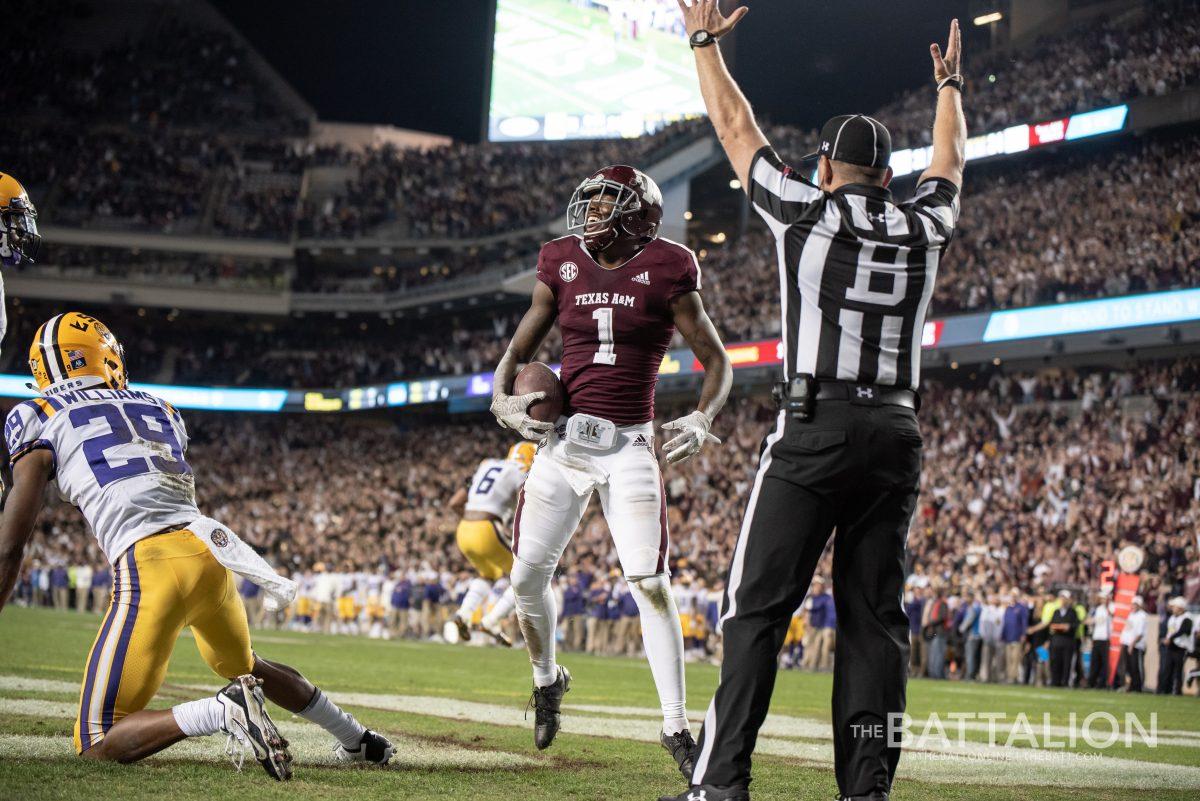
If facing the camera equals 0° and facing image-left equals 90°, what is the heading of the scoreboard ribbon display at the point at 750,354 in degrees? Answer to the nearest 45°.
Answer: approximately 0°

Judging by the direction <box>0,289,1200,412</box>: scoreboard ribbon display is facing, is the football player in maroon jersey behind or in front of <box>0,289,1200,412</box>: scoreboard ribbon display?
in front

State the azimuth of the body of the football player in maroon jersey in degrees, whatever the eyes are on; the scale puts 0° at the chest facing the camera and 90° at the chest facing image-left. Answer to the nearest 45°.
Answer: approximately 0°

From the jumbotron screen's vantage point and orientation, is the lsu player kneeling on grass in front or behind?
in front

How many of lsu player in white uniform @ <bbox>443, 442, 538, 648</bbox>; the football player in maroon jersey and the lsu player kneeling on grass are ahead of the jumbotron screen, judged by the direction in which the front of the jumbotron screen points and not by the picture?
3

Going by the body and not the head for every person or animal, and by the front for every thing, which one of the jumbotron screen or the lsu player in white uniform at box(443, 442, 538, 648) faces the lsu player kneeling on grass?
the jumbotron screen

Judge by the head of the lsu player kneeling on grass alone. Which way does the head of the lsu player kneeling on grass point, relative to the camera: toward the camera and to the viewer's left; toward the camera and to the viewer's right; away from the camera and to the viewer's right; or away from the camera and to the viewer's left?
away from the camera and to the viewer's right
